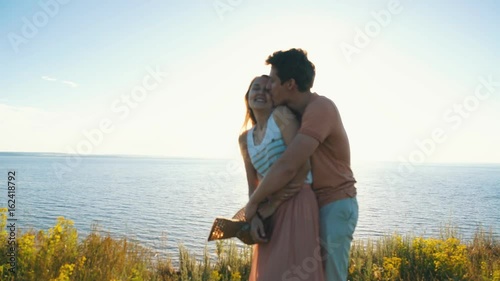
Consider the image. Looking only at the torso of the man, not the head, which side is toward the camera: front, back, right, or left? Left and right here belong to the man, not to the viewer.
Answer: left

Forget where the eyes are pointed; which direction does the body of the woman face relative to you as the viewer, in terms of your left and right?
facing the viewer and to the left of the viewer
